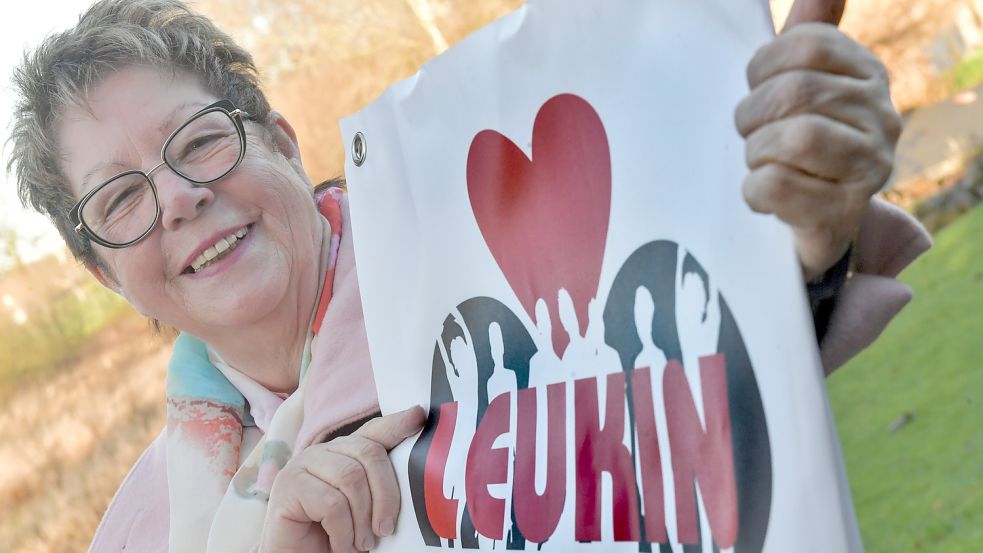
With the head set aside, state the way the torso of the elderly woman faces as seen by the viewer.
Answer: toward the camera
